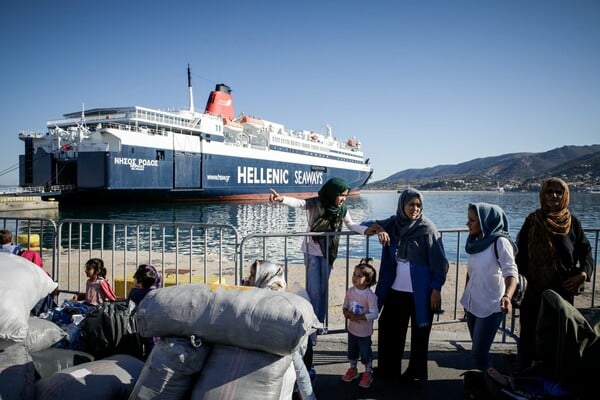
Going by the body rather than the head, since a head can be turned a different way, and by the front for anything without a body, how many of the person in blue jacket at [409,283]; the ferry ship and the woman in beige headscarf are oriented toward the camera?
2

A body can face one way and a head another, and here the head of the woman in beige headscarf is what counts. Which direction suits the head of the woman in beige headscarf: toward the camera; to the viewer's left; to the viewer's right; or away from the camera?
toward the camera

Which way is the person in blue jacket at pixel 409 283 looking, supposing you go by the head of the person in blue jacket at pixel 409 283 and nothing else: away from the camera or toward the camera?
toward the camera

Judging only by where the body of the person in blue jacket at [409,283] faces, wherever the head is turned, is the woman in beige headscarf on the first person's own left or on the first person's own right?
on the first person's own left

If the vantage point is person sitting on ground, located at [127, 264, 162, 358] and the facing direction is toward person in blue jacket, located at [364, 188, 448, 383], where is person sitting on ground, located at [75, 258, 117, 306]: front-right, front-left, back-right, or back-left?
back-left

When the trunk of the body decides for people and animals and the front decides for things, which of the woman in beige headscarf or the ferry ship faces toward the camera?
the woman in beige headscarf

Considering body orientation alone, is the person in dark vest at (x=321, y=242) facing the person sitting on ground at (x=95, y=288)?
no

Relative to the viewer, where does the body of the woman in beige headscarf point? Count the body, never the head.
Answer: toward the camera

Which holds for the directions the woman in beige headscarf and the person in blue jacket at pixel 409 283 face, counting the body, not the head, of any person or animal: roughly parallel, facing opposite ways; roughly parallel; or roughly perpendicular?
roughly parallel

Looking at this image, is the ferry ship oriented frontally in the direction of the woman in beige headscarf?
no

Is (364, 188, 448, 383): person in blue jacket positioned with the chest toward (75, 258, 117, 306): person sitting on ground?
no

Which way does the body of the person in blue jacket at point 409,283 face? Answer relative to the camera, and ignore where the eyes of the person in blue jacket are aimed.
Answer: toward the camera

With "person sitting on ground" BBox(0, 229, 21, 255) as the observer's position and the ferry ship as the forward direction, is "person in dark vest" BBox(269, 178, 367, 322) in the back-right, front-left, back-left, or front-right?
back-right

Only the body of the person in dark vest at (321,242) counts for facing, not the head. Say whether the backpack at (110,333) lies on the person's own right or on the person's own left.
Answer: on the person's own right

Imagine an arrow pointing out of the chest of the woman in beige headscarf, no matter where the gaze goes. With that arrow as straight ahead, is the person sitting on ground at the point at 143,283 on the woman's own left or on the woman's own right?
on the woman's own right

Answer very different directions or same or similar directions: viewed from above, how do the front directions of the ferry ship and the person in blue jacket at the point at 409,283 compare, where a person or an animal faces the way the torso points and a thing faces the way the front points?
very different directions
